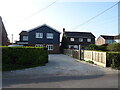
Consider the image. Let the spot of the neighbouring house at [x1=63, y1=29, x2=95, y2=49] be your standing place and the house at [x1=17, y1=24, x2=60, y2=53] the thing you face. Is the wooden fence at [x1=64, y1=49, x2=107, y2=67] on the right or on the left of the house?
left

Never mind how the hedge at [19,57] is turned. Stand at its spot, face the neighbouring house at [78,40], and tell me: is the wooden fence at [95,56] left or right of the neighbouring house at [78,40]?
right

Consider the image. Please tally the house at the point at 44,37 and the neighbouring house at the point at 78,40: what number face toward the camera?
2

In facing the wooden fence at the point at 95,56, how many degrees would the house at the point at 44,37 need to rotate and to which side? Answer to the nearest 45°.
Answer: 0° — it already faces it

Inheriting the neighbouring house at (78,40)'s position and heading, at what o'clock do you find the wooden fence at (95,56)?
The wooden fence is roughly at 12 o'clock from the neighbouring house.

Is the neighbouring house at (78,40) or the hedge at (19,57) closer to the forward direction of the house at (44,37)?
the hedge

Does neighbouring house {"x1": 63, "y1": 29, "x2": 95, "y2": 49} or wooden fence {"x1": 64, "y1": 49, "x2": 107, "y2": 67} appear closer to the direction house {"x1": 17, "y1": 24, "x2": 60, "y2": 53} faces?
the wooden fence

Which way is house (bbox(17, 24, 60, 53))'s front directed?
toward the camera

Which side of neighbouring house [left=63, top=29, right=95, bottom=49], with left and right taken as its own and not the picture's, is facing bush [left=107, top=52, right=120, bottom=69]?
front

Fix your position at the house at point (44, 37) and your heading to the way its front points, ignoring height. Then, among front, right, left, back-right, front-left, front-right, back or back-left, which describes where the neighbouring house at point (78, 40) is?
back-left

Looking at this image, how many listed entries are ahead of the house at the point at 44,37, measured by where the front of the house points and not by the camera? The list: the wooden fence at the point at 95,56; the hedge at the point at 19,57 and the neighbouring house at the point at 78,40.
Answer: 2

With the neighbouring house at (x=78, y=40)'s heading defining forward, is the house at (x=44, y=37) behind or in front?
in front
